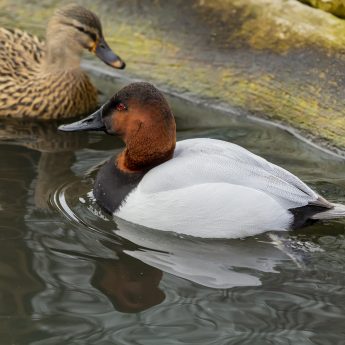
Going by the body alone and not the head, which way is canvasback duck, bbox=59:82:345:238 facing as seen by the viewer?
to the viewer's left
